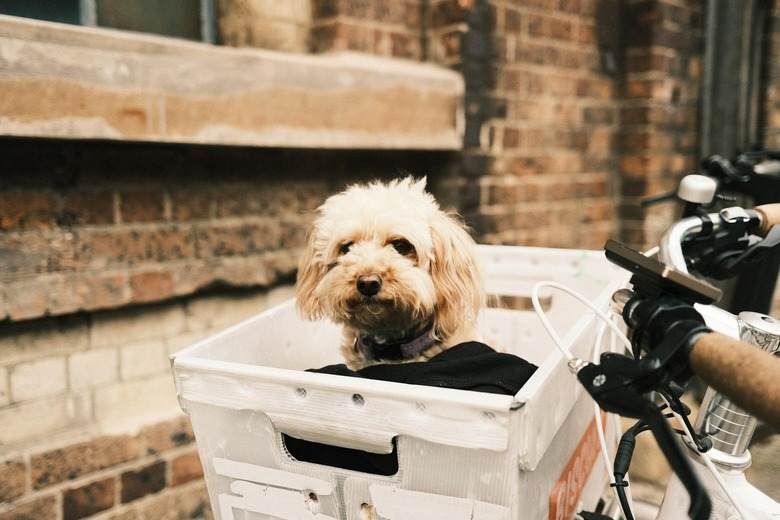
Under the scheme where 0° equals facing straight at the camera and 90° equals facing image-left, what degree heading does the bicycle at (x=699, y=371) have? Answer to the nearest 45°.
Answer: approximately 90°

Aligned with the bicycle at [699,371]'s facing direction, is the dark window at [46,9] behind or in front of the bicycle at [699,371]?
in front

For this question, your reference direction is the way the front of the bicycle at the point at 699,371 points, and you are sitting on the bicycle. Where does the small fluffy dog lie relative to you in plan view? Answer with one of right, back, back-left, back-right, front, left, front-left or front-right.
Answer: front-right

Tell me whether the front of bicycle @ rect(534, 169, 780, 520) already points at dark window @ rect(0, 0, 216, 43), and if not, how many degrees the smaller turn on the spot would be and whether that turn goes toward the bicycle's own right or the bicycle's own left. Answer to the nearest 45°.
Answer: approximately 45° to the bicycle's own right
